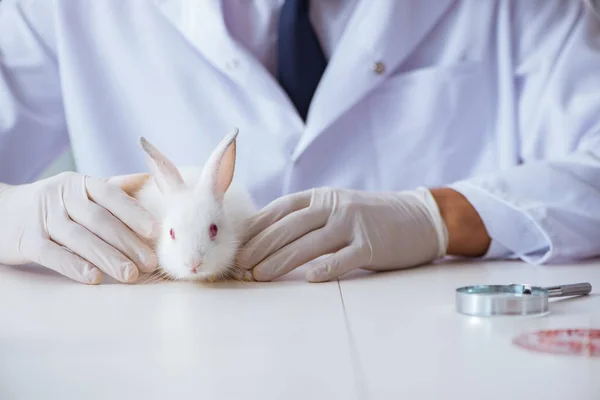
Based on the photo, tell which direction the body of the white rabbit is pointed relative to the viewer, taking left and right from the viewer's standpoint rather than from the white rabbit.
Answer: facing the viewer
